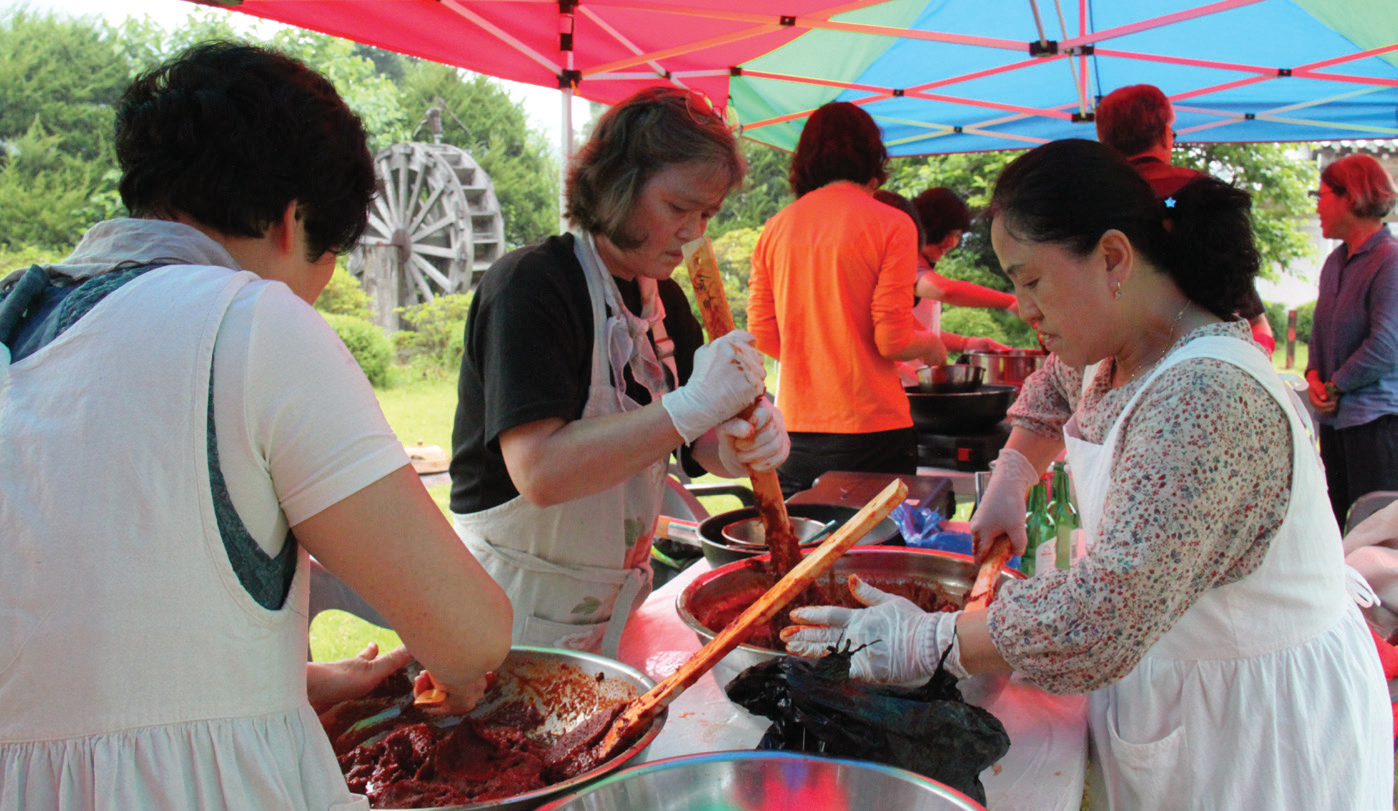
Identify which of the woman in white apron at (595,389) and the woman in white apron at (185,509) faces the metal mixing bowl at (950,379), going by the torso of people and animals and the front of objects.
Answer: the woman in white apron at (185,509)

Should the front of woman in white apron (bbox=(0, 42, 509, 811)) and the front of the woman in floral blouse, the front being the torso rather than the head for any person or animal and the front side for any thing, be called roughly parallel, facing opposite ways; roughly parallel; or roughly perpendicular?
roughly perpendicular

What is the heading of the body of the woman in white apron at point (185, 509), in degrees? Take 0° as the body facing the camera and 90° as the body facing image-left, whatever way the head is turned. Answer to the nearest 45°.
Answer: approximately 225°

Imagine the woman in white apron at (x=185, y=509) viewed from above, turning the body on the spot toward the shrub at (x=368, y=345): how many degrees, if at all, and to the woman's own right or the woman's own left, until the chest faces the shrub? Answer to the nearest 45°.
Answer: approximately 45° to the woman's own left

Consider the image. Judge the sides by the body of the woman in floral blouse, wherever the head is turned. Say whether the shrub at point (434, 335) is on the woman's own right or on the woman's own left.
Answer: on the woman's own right

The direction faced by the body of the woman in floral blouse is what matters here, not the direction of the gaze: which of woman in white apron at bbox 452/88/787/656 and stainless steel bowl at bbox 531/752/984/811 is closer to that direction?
the woman in white apron

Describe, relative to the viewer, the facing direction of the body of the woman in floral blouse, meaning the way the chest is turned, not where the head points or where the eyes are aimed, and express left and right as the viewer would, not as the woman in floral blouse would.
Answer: facing to the left of the viewer

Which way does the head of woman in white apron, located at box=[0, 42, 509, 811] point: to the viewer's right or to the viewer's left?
to the viewer's right

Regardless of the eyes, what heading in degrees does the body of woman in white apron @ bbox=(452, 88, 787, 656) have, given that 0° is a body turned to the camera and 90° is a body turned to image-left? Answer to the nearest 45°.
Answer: approximately 315°
